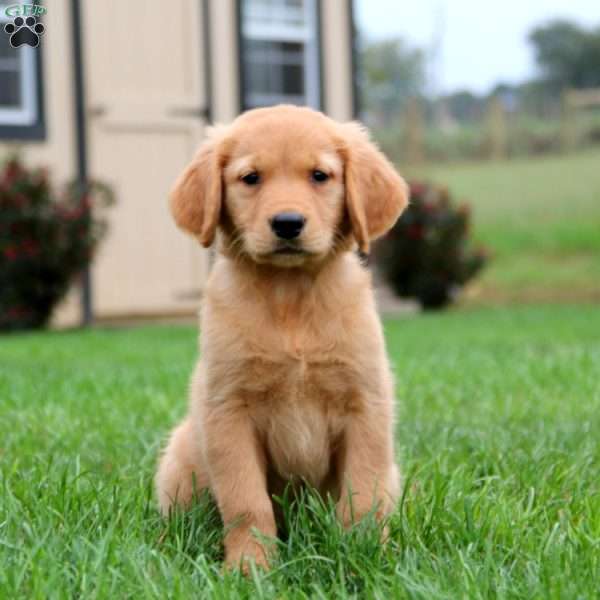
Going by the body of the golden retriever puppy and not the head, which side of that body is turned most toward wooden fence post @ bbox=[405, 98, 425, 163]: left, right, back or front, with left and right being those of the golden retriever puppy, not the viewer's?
back

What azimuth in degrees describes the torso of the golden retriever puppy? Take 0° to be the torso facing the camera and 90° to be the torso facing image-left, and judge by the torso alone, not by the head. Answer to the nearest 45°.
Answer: approximately 0°

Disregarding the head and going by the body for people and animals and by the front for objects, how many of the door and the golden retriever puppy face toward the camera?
2

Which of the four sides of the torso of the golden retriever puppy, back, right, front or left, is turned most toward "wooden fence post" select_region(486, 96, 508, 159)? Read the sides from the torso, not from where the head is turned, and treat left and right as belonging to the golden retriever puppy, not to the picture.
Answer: back

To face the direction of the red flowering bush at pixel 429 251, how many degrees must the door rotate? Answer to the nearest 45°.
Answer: approximately 135° to its left

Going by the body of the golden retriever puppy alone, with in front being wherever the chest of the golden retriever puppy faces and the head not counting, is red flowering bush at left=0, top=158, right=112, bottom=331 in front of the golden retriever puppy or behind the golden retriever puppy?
behind

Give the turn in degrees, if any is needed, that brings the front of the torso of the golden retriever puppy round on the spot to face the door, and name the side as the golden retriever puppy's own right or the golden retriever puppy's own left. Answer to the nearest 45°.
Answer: approximately 180°

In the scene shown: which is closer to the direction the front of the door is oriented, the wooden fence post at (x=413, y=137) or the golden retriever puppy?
the golden retriever puppy
